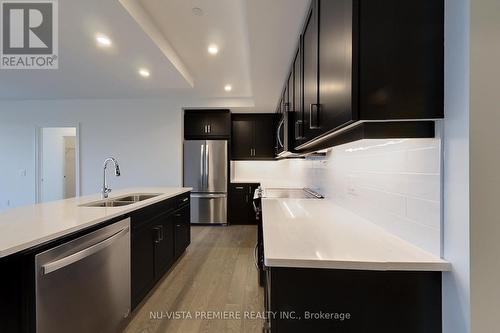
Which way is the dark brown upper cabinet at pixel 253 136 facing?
toward the camera

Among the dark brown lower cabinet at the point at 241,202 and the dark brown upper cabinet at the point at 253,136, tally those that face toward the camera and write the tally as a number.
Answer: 2

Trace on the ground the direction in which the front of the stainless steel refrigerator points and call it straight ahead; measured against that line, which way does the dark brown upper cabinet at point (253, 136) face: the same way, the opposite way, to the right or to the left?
the same way

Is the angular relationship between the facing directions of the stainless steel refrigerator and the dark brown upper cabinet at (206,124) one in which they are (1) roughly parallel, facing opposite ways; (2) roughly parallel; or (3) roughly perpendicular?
roughly parallel

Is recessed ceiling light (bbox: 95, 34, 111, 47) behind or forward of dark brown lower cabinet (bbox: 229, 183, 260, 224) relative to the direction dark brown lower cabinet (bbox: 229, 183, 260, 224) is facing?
forward

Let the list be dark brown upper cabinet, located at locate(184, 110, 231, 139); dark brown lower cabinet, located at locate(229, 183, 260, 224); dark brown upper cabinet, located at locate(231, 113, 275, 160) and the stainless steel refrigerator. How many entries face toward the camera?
4

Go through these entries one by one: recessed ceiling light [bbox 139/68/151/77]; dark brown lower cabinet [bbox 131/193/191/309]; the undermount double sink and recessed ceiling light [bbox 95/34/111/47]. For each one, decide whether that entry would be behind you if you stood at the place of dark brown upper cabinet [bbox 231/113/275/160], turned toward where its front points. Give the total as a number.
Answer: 0

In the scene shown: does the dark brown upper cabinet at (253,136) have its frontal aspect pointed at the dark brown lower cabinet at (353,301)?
yes

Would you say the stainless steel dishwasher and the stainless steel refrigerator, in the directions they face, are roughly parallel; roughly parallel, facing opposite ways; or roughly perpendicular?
roughly perpendicular

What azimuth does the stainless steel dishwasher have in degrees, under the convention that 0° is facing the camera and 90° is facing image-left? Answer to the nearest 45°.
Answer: approximately 315°

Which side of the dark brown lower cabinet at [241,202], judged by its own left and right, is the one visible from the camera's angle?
front

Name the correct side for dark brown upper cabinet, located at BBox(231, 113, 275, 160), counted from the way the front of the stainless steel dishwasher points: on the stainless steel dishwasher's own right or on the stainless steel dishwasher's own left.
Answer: on the stainless steel dishwasher's own left

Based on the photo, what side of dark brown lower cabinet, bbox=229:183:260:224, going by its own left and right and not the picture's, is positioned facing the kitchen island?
front

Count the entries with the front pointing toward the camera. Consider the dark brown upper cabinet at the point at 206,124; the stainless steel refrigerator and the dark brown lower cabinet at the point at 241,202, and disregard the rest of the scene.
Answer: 3

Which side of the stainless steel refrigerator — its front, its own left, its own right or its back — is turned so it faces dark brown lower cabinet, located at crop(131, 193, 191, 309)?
front

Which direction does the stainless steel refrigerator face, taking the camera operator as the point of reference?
facing the viewer

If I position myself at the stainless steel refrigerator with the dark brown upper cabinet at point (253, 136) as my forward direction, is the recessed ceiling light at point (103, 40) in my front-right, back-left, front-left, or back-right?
back-right

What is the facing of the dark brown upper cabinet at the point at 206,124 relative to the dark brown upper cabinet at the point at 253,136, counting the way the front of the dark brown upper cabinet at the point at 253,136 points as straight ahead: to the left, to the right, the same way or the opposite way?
the same way

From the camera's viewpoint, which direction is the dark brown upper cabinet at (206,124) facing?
toward the camera

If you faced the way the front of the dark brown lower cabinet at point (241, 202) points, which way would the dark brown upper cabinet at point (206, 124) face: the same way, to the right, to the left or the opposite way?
the same way
